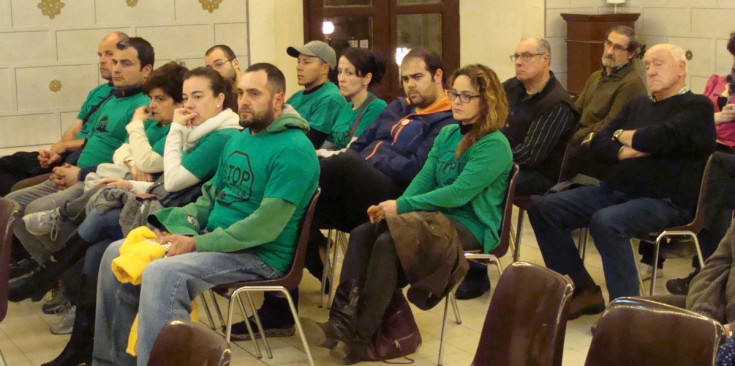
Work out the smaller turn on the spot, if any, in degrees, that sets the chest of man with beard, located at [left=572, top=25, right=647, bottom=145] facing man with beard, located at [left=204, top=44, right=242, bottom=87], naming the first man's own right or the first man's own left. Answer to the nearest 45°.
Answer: approximately 45° to the first man's own right

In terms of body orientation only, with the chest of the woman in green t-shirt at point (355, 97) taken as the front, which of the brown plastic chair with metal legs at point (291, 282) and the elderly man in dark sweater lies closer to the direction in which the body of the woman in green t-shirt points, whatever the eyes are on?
the brown plastic chair with metal legs

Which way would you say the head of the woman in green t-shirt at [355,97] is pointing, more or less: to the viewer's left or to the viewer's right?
to the viewer's left

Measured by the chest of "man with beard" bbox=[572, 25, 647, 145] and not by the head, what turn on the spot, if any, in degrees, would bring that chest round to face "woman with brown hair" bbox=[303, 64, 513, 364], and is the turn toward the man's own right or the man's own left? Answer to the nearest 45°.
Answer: approximately 45° to the man's own left

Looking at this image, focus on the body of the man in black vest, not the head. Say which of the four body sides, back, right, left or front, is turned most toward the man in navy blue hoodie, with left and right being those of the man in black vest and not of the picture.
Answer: front

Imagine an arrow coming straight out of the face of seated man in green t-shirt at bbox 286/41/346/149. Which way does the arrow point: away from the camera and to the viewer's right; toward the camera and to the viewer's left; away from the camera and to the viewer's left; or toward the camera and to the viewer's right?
toward the camera and to the viewer's left

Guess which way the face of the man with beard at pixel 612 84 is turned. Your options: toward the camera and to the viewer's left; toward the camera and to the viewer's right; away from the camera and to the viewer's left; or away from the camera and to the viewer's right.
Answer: toward the camera and to the viewer's left

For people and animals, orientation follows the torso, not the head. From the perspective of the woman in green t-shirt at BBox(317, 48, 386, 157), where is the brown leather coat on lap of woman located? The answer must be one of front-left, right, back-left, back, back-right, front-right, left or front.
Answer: front-left

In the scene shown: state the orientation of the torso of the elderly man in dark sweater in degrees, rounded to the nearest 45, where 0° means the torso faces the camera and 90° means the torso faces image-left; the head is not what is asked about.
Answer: approximately 45°

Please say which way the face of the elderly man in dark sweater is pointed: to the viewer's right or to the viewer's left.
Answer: to the viewer's left

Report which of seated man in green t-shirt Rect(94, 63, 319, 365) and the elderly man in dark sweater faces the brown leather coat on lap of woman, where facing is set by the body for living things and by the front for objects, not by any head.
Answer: the elderly man in dark sweater

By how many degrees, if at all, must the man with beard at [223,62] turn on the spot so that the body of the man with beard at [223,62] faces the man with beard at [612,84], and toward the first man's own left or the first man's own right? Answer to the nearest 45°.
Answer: approximately 135° to the first man's own left

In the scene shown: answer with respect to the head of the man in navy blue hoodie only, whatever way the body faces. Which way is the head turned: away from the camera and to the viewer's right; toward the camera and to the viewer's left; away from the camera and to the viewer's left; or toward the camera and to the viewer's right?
toward the camera and to the viewer's left

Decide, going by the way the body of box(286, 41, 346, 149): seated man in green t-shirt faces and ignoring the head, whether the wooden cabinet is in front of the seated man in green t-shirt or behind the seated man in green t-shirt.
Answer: behind
